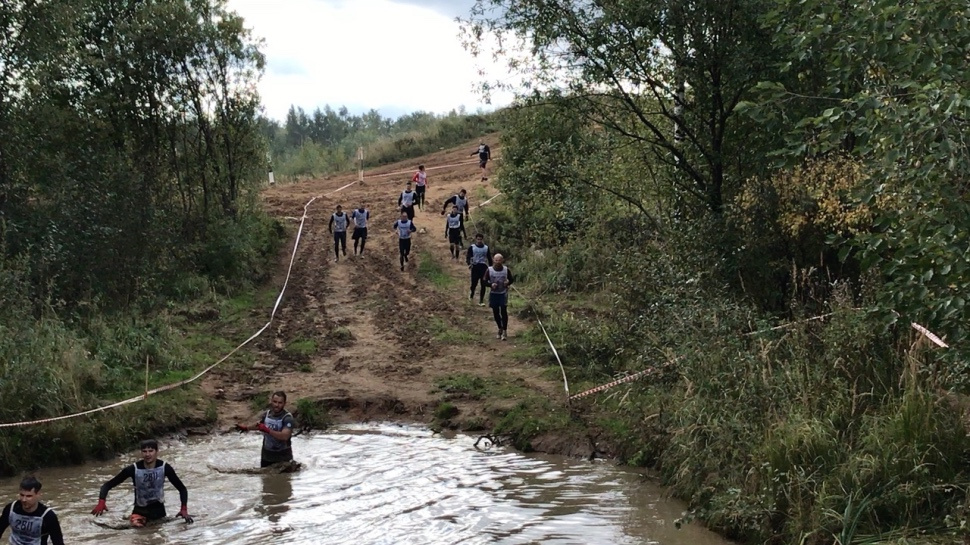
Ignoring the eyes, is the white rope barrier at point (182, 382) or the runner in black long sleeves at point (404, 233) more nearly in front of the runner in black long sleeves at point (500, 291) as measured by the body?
the white rope barrier

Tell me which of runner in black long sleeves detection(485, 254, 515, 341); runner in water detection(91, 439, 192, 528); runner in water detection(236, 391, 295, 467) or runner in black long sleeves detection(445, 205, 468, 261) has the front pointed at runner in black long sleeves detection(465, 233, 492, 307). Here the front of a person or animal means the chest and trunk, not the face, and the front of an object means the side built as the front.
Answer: runner in black long sleeves detection(445, 205, 468, 261)

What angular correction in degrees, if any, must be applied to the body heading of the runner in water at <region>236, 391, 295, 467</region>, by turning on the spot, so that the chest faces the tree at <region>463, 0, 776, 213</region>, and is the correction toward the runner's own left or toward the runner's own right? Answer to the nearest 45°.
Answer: approximately 135° to the runner's own left

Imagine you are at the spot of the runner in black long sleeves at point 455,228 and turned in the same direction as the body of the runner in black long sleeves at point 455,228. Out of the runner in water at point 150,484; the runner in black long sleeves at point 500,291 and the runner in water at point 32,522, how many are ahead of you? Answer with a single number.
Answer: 3

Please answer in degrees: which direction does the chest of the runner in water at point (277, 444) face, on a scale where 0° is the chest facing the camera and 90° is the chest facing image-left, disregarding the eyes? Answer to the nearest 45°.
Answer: approximately 45°

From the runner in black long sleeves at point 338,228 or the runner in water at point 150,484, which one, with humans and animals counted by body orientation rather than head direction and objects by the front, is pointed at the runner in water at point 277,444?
the runner in black long sleeves
